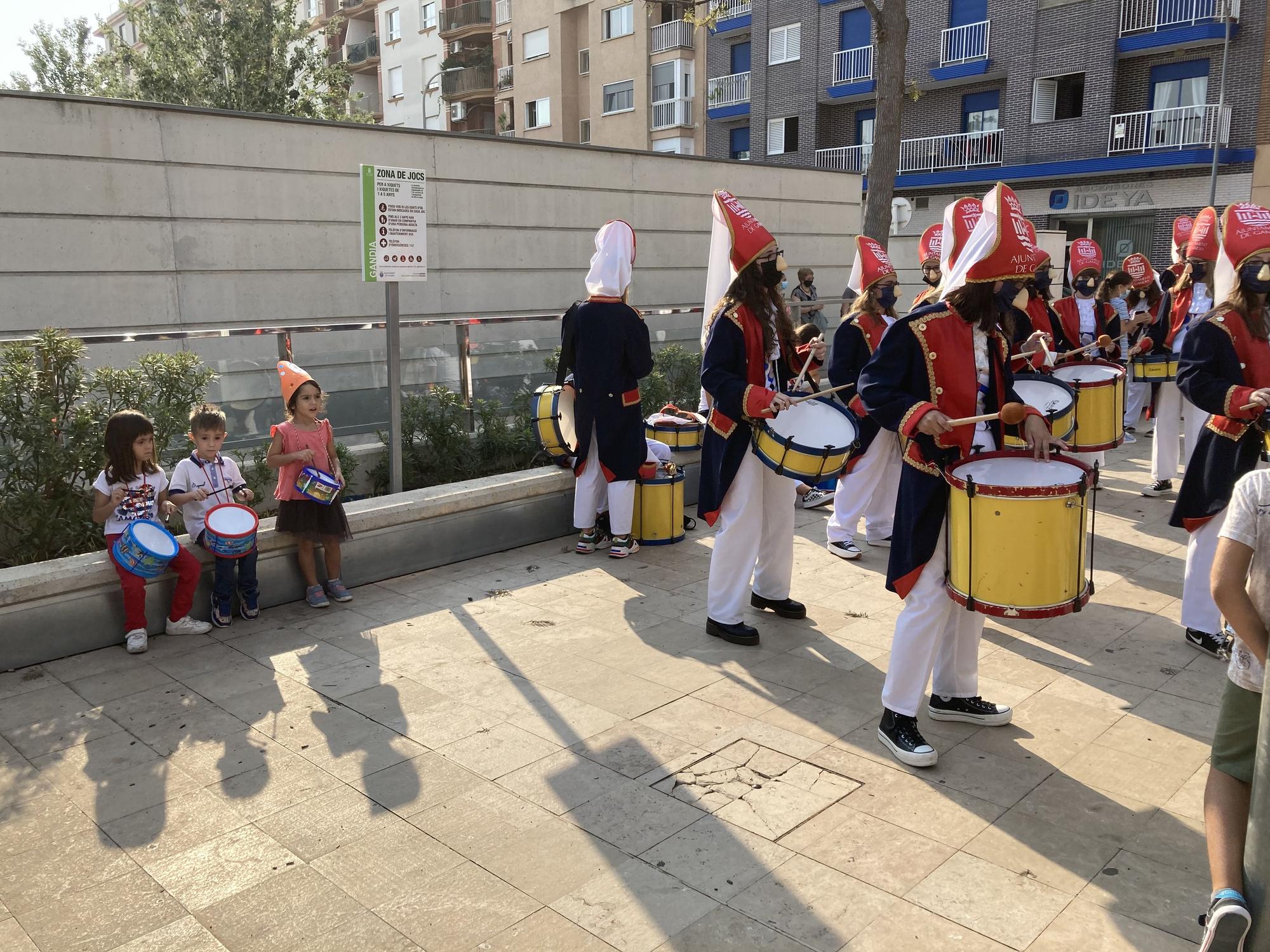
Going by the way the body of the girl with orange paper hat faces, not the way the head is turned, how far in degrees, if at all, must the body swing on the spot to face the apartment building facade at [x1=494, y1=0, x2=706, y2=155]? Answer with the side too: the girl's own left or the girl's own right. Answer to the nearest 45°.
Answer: approximately 135° to the girl's own left

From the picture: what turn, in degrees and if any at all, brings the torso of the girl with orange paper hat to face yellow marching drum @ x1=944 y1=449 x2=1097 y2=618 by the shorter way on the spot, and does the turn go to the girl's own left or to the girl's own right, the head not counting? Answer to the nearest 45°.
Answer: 0° — they already face it

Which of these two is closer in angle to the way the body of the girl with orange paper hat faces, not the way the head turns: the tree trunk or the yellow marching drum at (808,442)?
the yellow marching drum

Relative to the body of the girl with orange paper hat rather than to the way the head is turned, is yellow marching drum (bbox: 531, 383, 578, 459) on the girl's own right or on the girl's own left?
on the girl's own left

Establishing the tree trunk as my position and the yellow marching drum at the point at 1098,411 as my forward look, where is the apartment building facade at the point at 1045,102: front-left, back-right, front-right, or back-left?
back-left

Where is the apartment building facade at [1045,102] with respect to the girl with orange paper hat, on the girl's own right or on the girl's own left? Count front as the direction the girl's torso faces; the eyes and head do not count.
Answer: on the girl's own left

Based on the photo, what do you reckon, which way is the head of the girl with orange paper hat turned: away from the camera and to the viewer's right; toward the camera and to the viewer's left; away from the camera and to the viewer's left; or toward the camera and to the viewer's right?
toward the camera and to the viewer's right

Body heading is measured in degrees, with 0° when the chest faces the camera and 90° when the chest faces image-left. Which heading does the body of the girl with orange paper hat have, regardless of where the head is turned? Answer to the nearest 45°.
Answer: approximately 315°

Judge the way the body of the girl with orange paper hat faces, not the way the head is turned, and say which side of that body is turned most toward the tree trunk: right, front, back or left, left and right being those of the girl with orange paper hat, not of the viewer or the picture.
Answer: left
